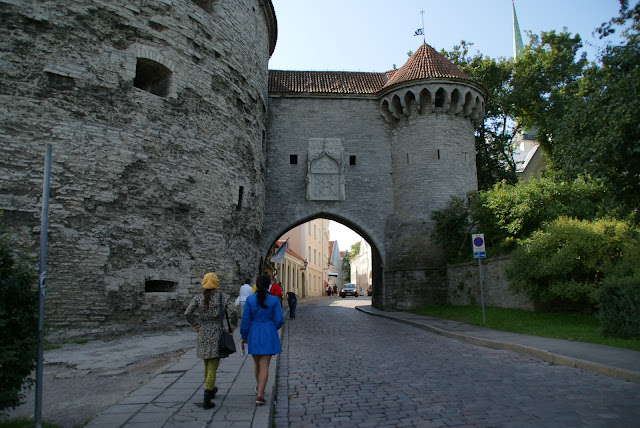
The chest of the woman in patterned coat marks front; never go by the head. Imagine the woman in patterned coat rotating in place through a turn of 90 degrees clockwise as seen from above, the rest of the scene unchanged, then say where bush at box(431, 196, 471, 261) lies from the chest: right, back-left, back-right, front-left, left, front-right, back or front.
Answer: front-left

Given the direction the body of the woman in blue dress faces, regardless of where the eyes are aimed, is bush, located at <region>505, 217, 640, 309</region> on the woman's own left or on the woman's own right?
on the woman's own right

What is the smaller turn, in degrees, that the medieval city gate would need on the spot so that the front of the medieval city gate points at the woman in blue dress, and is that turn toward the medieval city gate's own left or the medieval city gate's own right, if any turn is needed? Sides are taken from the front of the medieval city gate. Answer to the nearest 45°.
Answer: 0° — it already faces them

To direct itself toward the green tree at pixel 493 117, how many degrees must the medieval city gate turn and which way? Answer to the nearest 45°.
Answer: approximately 135° to its left

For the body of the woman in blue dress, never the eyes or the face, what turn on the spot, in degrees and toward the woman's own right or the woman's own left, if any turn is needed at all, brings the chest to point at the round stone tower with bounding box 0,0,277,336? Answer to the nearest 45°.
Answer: approximately 45° to the woman's own left

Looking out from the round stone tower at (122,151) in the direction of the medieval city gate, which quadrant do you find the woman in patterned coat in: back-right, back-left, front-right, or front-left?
back-right

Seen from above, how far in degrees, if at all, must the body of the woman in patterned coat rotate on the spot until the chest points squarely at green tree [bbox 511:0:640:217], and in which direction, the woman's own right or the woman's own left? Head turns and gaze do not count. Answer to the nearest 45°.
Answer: approximately 90° to the woman's own right

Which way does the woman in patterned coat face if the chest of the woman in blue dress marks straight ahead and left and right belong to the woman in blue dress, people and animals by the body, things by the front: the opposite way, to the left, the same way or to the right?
the same way

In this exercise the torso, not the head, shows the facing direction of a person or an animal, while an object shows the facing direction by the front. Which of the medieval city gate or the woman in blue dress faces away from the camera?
the woman in blue dress

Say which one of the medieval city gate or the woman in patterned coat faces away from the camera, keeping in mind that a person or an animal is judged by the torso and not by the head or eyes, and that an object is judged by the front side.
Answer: the woman in patterned coat

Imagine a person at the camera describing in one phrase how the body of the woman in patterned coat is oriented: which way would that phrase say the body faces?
away from the camera

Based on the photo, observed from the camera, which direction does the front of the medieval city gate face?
facing the viewer

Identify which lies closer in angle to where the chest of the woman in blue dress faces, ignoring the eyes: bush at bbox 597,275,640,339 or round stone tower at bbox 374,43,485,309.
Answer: the round stone tower

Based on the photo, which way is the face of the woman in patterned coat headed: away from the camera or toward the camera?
away from the camera

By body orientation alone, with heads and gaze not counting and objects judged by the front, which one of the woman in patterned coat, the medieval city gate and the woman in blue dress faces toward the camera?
the medieval city gate

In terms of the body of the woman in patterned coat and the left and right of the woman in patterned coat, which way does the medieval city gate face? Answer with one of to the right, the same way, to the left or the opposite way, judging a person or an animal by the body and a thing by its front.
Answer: the opposite way

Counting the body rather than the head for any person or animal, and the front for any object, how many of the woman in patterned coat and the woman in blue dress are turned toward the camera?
0

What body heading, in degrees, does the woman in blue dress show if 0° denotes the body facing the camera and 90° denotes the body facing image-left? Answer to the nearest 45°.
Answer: approximately 180°

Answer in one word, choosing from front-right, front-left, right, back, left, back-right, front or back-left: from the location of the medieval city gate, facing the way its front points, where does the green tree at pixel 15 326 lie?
front
